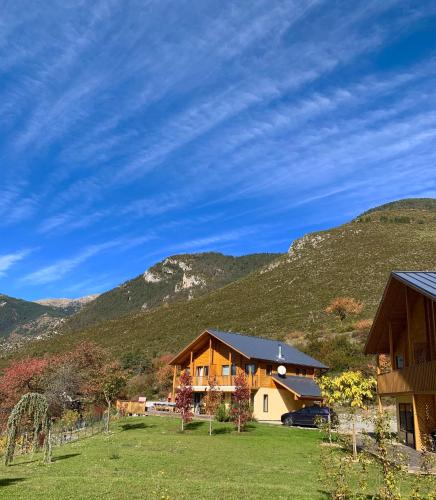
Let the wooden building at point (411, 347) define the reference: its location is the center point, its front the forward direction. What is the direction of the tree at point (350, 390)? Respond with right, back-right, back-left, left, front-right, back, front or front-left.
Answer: front

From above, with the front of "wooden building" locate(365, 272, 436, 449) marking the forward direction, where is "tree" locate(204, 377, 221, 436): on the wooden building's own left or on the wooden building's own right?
on the wooden building's own right

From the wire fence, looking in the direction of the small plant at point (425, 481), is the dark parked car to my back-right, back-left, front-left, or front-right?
front-left

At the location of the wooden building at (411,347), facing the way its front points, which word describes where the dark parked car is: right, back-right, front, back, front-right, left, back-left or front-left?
right

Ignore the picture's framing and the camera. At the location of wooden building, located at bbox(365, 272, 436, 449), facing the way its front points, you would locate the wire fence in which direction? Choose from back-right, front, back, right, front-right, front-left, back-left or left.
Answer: front-right

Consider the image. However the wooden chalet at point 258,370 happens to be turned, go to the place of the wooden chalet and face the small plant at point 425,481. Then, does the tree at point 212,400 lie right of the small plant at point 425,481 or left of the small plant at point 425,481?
right

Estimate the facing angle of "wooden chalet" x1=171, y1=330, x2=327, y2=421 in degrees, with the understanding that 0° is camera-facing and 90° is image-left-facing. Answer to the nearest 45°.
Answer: approximately 45°

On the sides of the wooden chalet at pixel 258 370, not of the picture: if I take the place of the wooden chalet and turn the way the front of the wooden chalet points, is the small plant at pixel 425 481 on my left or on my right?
on my left

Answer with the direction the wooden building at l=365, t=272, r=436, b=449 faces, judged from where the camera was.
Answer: facing the viewer and to the left of the viewer

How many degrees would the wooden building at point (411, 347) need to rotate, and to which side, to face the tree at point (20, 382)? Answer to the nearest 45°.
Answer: approximately 45° to its right

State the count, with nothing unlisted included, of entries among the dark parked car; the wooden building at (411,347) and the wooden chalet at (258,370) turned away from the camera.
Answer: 0

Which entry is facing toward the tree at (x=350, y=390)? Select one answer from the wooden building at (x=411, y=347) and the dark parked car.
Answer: the wooden building

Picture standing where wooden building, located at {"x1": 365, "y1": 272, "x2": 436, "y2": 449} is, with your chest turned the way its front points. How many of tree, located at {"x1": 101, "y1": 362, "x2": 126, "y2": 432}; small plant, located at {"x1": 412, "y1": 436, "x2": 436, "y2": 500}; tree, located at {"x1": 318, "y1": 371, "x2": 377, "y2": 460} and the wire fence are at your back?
0

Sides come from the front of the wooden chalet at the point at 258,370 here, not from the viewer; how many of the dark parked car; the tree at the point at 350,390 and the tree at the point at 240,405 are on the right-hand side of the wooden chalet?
0
